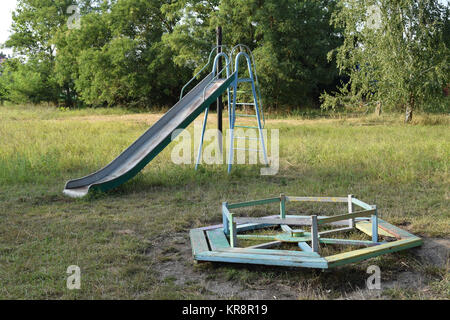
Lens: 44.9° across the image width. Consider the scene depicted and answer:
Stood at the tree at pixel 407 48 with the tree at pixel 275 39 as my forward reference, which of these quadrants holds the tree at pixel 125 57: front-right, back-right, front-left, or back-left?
front-left

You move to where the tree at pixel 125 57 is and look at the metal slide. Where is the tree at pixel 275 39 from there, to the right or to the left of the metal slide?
left

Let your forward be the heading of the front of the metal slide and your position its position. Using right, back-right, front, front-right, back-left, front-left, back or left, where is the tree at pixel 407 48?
back

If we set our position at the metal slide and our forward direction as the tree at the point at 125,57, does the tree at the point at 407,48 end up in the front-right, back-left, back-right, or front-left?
front-right

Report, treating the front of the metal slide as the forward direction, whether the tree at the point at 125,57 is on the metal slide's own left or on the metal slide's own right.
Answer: on the metal slide's own right

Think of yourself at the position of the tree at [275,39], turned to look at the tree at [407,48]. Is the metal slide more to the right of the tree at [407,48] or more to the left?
right

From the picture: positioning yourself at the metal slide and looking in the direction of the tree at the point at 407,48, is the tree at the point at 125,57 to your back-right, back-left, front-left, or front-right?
front-left

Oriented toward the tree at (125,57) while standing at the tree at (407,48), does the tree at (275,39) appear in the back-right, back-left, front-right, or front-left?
front-right

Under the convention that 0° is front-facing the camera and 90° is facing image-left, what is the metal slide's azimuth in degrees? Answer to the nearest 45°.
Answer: approximately 45°

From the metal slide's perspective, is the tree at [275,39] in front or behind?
behind
